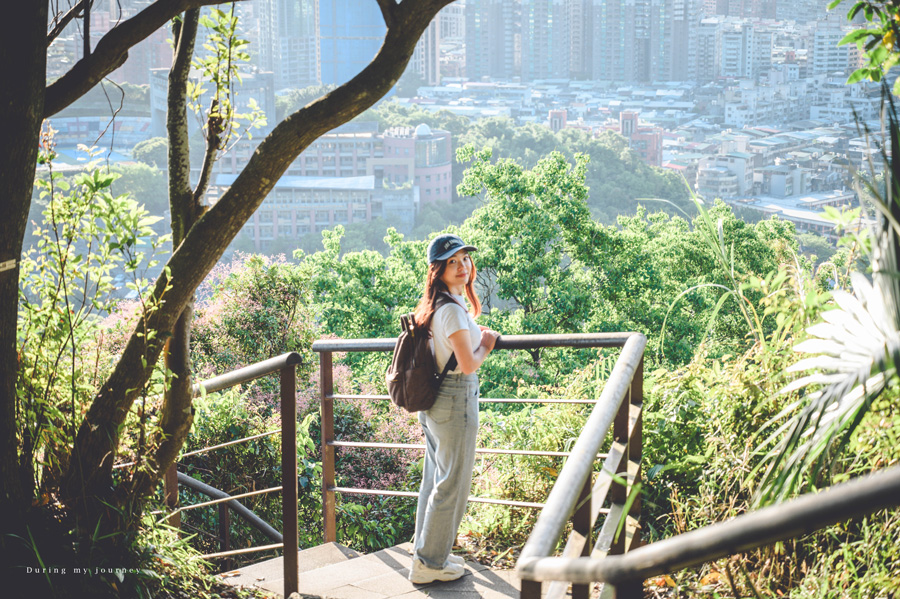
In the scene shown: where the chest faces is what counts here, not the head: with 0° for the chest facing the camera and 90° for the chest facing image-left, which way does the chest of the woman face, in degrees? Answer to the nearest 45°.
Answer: approximately 270°

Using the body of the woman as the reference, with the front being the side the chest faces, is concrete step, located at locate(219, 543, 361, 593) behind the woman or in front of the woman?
behind
